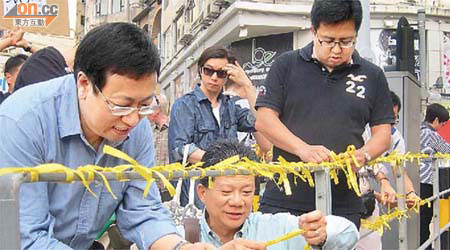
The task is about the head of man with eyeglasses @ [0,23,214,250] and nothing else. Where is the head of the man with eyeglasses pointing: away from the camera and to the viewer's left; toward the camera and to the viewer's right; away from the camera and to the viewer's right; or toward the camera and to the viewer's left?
toward the camera and to the viewer's right

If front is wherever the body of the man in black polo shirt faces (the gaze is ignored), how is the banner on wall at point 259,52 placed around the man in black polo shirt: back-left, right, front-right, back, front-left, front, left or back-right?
back

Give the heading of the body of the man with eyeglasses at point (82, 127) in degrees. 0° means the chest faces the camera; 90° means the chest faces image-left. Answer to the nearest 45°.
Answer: approximately 315°

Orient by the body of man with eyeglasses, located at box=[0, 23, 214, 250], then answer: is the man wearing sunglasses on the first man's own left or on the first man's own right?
on the first man's own left

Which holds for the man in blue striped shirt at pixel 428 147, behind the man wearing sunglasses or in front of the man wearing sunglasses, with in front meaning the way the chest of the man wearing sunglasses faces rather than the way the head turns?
behind

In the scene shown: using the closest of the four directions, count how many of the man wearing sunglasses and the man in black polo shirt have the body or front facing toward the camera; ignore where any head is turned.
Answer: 2

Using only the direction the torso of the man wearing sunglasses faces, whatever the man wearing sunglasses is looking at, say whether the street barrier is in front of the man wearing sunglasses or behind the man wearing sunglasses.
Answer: in front

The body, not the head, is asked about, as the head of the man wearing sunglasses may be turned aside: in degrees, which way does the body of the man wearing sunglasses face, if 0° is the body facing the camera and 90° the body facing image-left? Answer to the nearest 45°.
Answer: approximately 0°
